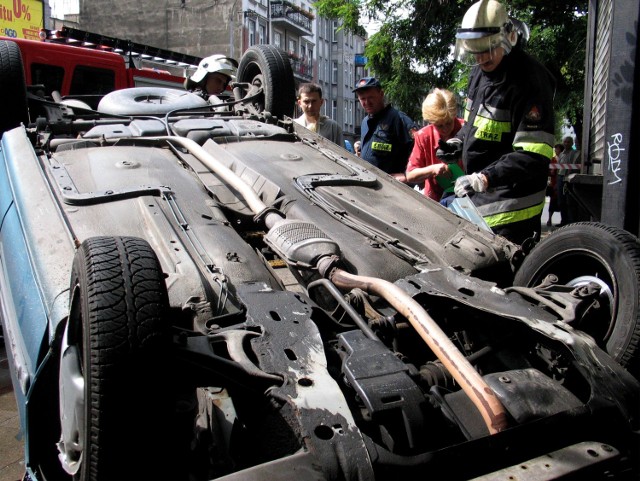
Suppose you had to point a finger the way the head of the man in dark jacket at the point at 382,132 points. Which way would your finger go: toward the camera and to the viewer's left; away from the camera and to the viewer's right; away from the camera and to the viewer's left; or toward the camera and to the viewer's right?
toward the camera and to the viewer's left

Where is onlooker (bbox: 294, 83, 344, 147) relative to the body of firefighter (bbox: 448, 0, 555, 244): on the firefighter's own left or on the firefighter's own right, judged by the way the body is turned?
on the firefighter's own right

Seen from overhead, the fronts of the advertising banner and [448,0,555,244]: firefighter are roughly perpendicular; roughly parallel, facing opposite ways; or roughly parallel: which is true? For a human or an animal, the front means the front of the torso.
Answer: roughly perpendicular

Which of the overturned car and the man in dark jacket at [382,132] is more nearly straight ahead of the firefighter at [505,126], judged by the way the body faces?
the overturned car

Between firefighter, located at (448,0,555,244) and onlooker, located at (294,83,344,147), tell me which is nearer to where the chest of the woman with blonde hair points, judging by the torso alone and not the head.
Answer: the firefighter

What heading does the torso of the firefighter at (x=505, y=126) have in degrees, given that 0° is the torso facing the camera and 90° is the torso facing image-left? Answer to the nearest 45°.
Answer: approximately 45°

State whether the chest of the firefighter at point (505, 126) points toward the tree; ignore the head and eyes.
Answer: no

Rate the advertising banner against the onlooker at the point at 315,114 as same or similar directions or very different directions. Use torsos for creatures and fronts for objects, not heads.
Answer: same or similar directions

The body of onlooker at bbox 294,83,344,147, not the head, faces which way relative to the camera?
toward the camera

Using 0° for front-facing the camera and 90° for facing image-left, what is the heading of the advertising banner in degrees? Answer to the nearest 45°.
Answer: approximately 0°

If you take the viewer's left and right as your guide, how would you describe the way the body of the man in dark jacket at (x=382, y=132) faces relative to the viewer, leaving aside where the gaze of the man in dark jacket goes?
facing the viewer and to the left of the viewer

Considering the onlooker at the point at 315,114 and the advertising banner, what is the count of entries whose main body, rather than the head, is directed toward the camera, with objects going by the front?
2
